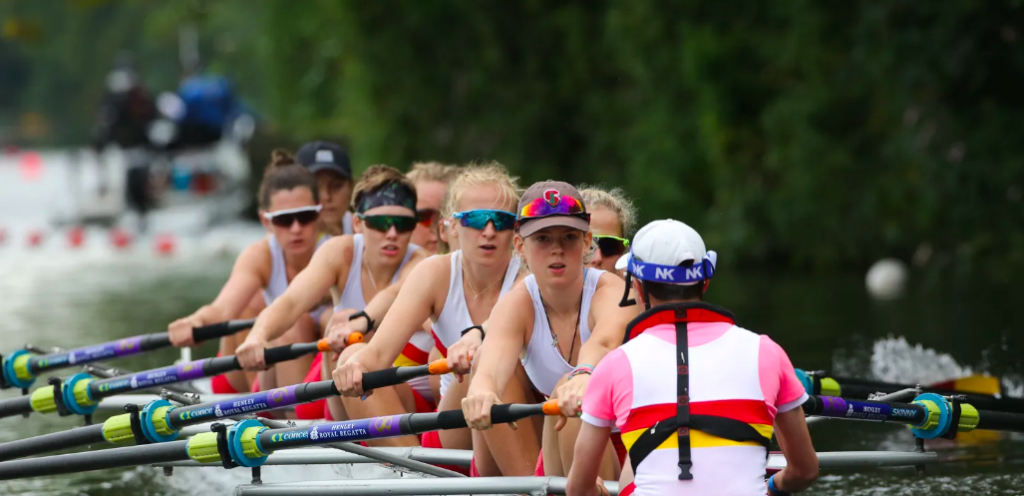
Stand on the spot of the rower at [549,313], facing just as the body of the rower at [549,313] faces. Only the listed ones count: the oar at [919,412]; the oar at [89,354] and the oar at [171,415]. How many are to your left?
1

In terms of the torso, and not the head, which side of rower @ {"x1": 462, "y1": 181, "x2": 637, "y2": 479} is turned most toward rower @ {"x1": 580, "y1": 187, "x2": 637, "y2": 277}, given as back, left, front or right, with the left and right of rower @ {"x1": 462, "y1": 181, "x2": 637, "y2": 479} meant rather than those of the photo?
back

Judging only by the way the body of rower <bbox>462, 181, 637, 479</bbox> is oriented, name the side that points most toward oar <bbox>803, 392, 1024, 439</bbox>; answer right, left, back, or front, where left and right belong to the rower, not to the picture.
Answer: left

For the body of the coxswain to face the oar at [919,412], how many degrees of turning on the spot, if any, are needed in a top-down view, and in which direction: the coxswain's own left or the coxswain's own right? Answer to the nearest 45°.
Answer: approximately 45° to the coxswain's own right

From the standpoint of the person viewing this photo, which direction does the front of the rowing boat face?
facing away from the viewer

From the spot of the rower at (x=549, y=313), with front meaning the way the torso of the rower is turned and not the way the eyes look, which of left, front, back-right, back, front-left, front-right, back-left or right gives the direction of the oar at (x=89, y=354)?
back-right

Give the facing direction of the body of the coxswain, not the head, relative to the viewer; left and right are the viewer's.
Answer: facing away from the viewer

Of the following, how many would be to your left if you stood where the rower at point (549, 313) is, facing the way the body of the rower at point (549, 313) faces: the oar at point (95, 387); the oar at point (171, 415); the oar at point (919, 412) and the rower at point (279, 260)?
1

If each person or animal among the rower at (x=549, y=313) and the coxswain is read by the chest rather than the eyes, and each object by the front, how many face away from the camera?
1

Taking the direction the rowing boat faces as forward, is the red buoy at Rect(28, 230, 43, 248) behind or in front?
in front

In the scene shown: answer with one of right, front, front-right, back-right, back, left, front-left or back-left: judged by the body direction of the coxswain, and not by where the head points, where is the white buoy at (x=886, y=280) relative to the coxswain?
front

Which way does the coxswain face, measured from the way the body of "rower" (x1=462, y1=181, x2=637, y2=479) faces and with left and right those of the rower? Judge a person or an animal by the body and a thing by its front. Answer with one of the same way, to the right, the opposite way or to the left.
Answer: the opposite way

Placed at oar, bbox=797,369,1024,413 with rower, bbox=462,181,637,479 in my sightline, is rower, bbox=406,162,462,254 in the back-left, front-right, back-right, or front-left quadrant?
front-right

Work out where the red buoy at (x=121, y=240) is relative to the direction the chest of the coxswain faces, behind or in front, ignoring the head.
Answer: in front

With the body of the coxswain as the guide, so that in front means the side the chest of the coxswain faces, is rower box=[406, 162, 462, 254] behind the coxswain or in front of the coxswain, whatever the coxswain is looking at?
in front

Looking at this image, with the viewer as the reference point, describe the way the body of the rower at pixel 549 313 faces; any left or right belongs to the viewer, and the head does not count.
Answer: facing the viewer
